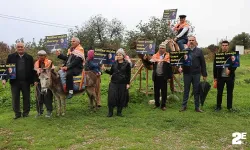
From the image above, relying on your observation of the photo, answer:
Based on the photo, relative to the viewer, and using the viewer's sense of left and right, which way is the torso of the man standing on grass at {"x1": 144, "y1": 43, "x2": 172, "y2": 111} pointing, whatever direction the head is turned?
facing the viewer

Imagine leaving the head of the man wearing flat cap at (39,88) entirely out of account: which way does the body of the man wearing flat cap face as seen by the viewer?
toward the camera

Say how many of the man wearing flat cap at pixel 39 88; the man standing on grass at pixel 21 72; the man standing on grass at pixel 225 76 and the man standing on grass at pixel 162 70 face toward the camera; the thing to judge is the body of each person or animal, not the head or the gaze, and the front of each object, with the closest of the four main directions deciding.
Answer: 4

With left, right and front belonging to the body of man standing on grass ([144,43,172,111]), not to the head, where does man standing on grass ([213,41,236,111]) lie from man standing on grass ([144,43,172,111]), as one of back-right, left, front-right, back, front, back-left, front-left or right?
left

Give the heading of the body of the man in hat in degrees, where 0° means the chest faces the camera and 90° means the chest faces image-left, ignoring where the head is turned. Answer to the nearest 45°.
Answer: approximately 45°

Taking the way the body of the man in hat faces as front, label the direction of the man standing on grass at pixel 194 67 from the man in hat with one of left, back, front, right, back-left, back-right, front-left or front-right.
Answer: front-left

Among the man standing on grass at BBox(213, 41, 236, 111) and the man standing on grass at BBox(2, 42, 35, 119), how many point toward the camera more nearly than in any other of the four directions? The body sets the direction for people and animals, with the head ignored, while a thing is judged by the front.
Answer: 2

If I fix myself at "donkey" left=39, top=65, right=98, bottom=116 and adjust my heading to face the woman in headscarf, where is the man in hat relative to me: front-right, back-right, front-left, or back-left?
front-left

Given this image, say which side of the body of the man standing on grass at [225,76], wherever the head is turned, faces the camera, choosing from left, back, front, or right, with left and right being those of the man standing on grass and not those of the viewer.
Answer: front

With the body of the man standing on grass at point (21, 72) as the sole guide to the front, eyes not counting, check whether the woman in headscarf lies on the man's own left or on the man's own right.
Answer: on the man's own left

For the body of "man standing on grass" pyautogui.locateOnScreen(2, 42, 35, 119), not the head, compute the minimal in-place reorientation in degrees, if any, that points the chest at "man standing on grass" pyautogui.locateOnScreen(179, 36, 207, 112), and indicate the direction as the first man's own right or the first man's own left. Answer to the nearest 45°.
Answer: approximately 90° to the first man's own left

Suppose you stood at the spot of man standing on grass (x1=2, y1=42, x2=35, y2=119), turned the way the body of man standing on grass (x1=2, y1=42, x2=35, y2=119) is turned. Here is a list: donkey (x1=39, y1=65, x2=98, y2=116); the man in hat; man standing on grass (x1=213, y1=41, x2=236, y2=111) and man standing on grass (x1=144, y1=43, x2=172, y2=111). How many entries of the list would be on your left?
4

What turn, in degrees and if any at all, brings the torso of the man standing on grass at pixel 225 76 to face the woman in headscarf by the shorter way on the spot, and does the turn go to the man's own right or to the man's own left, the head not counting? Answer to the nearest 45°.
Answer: approximately 45° to the man's own right

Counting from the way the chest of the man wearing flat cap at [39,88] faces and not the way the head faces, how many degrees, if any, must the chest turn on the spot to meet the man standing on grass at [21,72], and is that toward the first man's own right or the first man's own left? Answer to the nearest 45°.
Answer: approximately 90° to the first man's own right
